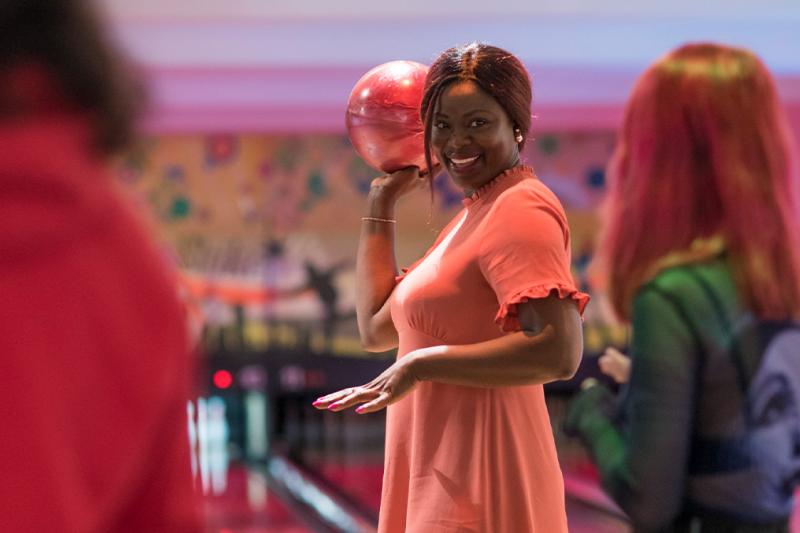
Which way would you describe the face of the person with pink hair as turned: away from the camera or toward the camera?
away from the camera

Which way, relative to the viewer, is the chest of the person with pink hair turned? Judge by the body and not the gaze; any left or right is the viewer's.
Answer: facing away from the viewer and to the left of the viewer
